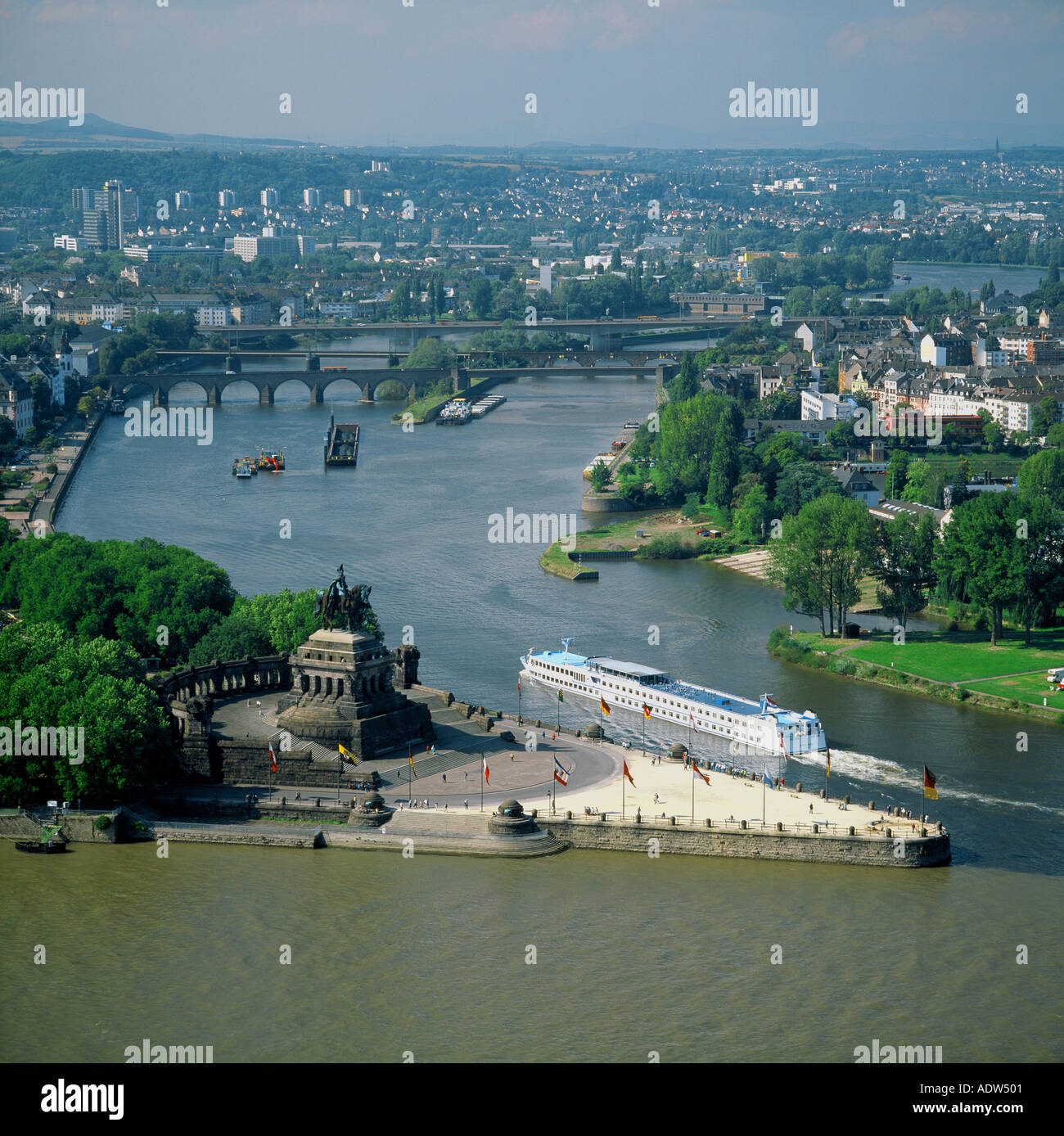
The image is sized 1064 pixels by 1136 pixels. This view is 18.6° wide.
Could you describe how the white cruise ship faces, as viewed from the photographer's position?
facing away from the viewer and to the left of the viewer

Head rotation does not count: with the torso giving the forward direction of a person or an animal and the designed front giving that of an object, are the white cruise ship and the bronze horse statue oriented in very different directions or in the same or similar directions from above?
very different directions

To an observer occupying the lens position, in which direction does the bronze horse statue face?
facing the viewer and to the right of the viewer

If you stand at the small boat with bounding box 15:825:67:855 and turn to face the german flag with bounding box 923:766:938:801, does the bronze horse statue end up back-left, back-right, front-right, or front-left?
front-left

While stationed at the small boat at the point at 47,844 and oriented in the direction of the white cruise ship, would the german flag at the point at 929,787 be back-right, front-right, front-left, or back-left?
front-right

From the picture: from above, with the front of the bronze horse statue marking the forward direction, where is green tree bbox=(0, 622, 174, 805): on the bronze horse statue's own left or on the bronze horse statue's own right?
on the bronze horse statue's own right

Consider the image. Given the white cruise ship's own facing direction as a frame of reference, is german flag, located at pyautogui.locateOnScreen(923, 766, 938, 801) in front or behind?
behind
